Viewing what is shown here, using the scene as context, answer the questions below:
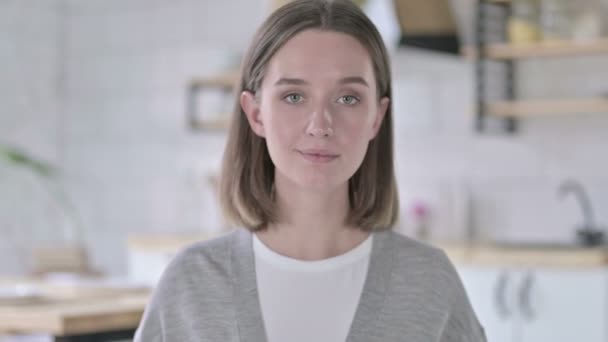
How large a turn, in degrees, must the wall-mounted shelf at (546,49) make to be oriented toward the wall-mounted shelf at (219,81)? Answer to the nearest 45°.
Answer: approximately 90° to its right

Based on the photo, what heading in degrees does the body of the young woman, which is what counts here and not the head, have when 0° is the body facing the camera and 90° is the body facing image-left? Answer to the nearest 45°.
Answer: approximately 0°

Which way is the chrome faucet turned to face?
to the viewer's left

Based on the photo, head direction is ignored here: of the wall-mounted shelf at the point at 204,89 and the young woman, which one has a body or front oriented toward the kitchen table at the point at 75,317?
the wall-mounted shelf

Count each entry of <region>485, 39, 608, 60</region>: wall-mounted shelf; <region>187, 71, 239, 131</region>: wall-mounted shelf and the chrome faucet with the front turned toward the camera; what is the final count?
2
